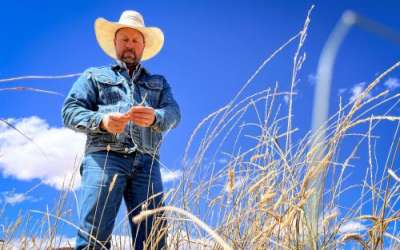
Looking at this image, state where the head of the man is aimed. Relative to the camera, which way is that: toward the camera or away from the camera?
toward the camera

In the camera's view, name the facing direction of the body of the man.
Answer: toward the camera
